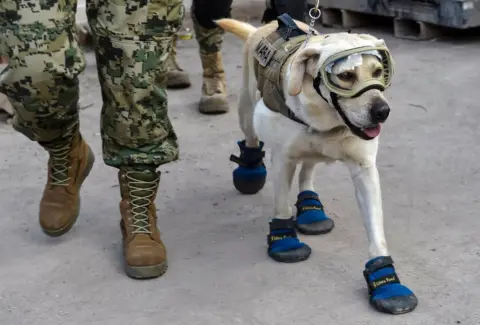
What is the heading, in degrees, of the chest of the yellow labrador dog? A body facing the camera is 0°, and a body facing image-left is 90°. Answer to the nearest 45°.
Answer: approximately 315°
